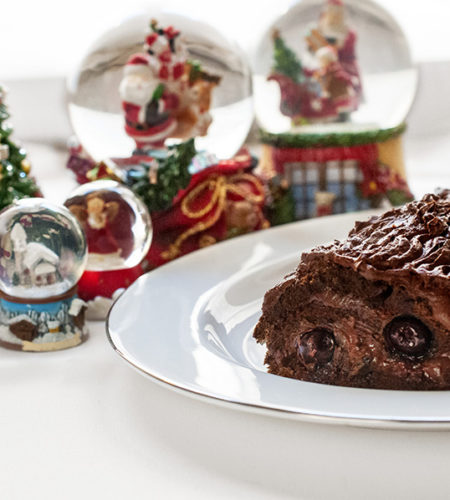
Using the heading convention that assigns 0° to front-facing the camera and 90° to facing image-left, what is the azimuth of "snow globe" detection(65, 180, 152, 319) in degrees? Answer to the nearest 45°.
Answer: approximately 0°

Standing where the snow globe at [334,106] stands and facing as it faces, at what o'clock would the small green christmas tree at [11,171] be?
The small green christmas tree is roughly at 2 o'clock from the snow globe.

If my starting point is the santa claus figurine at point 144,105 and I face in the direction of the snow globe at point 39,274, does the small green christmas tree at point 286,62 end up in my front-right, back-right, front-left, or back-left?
back-left
